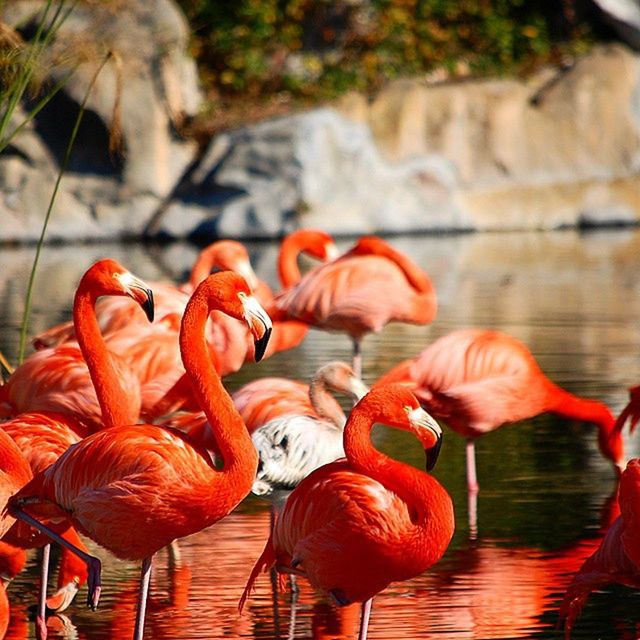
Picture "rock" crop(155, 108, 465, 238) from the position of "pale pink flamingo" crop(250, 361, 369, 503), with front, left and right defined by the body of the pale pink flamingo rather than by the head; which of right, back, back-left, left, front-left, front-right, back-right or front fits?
left

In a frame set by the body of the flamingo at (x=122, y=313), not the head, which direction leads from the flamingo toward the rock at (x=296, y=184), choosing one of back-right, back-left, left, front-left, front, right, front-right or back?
left

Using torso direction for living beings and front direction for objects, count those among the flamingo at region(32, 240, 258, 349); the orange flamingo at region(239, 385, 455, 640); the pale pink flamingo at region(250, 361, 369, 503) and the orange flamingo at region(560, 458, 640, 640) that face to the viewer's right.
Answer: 4

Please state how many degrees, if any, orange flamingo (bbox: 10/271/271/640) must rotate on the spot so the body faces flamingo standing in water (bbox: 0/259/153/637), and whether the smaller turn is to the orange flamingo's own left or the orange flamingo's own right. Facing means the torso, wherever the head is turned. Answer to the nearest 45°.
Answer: approximately 90° to the orange flamingo's own left

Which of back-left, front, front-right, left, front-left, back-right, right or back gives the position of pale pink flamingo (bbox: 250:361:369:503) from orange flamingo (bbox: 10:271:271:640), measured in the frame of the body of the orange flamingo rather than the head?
front-left

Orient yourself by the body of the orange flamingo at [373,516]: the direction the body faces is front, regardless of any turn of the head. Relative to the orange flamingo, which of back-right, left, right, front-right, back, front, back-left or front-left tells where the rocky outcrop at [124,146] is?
left

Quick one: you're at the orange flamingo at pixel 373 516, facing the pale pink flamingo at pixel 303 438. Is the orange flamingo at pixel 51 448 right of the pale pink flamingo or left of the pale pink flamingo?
left

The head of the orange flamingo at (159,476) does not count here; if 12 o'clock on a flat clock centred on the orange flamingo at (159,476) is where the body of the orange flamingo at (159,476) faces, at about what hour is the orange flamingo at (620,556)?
the orange flamingo at (620,556) is roughly at 1 o'clock from the orange flamingo at (159,476).

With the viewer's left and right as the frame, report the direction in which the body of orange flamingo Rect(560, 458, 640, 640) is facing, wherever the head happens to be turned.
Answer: facing to the right of the viewer

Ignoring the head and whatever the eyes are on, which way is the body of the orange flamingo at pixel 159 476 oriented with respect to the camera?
to the viewer's right

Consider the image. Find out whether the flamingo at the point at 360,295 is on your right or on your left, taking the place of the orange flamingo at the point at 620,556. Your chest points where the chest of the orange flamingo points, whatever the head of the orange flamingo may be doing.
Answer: on your left

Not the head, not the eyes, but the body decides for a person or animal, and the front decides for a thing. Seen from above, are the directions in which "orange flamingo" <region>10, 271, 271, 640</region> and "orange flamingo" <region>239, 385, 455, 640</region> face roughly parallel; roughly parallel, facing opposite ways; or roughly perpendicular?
roughly parallel

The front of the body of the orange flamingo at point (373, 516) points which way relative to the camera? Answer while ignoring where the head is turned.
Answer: to the viewer's right

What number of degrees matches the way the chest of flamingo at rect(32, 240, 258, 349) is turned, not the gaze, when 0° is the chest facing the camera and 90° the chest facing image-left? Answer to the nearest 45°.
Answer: approximately 270°
